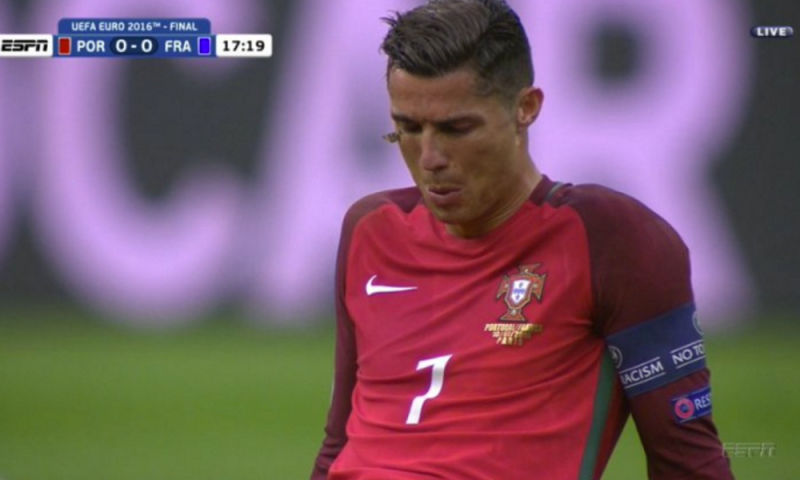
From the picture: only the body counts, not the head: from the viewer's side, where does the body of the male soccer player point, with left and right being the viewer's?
facing the viewer and to the left of the viewer

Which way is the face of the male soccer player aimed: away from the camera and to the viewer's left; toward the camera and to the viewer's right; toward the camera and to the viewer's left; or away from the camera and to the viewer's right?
toward the camera and to the viewer's left
